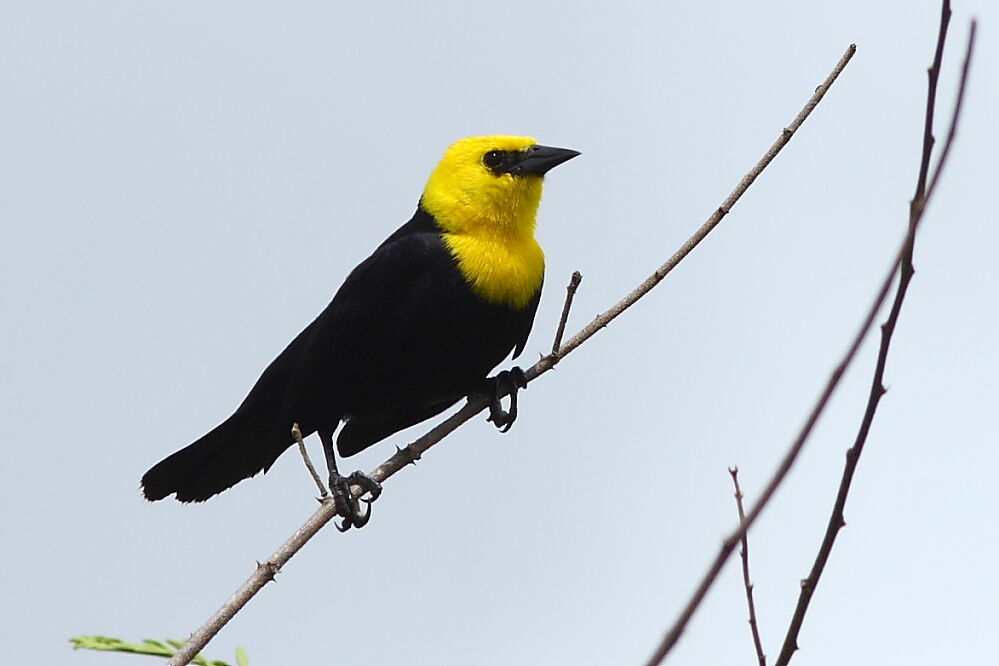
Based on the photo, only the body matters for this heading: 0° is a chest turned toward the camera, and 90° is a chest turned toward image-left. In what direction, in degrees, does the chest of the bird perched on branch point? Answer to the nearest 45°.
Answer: approximately 270°
